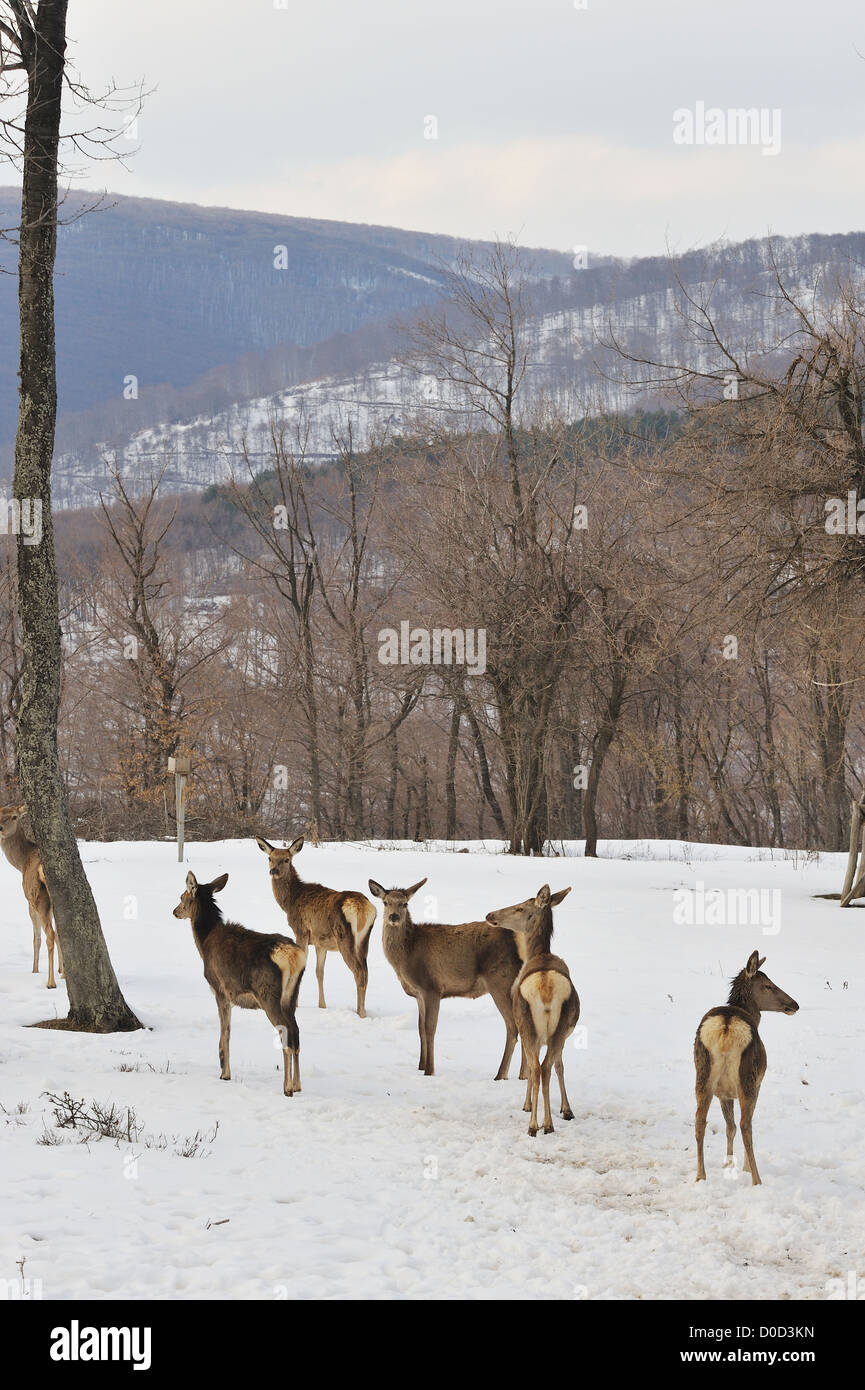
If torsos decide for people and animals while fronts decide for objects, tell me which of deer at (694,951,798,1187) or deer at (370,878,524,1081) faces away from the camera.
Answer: deer at (694,951,798,1187)

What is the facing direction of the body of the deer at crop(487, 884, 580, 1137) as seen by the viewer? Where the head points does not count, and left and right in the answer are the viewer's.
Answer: facing away from the viewer

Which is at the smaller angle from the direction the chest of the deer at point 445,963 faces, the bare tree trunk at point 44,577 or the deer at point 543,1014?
the bare tree trunk

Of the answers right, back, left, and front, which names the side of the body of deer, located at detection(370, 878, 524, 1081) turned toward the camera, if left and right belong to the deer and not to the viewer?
left

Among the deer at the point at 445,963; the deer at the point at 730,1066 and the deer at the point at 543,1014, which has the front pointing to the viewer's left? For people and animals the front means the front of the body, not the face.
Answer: the deer at the point at 445,963

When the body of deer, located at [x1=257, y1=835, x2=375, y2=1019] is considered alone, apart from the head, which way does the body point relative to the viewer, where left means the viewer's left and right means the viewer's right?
facing away from the viewer and to the left of the viewer

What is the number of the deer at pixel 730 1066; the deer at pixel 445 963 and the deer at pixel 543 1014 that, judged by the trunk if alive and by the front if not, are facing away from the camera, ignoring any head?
2

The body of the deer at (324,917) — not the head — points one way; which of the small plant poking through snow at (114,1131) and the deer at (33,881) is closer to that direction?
the deer

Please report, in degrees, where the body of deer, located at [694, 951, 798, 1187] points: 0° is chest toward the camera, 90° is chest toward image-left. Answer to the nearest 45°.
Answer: approximately 180°

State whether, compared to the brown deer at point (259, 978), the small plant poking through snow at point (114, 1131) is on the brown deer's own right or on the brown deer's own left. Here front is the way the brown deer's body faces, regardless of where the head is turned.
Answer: on the brown deer's own left

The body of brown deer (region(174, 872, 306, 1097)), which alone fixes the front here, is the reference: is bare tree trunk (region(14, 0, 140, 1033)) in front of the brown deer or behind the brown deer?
in front
